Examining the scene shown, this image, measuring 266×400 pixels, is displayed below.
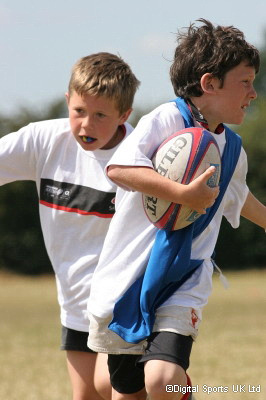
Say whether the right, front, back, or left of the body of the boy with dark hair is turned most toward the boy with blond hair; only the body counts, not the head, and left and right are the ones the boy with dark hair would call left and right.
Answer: back

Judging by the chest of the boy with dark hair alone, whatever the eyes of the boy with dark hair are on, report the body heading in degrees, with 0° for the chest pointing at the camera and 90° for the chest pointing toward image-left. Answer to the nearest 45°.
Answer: approximately 315°

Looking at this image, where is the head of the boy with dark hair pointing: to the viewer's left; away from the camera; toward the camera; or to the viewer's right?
to the viewer's right
